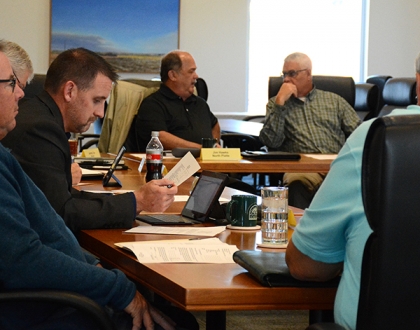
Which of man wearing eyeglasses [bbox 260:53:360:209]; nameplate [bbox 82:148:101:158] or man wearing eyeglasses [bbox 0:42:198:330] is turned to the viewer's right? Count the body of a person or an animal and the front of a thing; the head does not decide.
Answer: man wearing eyeglasses [bbox 0:42:198:330]

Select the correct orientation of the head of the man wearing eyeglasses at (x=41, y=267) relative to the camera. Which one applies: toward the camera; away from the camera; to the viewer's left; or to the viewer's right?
to the viewer's right

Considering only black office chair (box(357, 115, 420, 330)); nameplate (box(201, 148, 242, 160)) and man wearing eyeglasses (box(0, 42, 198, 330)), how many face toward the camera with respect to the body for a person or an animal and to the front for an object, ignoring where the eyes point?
1

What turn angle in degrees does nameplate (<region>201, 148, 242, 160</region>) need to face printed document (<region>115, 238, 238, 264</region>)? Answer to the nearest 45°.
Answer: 0° — it already faces it

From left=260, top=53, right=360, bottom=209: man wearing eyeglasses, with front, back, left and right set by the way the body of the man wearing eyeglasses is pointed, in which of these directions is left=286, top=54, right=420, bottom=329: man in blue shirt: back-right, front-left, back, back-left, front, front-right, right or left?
front-left

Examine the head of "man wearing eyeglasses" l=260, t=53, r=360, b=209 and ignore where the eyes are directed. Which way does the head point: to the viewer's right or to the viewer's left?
to the viewer's left

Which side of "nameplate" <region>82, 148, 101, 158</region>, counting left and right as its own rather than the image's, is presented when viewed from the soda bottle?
front

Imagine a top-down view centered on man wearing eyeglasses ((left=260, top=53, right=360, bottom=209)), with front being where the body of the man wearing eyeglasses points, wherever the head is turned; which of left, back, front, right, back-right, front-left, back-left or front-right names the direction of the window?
back-right

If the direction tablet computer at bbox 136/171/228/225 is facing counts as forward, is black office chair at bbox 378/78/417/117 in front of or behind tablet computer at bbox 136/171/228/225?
behind

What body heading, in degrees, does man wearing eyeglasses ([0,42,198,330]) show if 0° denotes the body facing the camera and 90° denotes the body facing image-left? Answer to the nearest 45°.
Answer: approximately 270°

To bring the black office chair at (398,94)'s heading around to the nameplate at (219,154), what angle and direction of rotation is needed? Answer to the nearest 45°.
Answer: approximately 45° to its left

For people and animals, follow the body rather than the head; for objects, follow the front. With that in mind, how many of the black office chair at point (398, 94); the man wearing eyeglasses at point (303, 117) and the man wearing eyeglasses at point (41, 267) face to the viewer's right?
1

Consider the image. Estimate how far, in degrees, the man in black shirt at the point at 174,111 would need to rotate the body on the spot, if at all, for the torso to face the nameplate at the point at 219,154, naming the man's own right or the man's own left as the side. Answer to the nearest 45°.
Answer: approximately 45° to the man's own right
